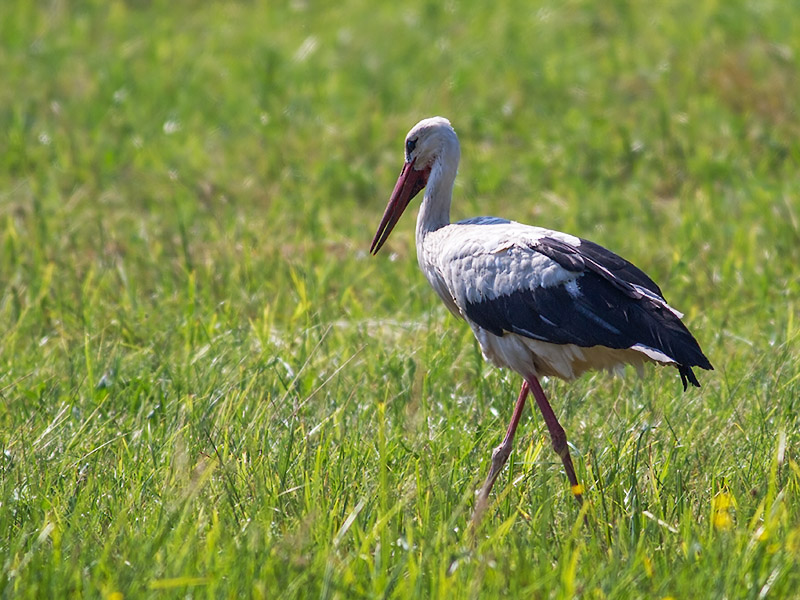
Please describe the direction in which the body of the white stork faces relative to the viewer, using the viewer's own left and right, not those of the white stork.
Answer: facing to the left of the viewer
